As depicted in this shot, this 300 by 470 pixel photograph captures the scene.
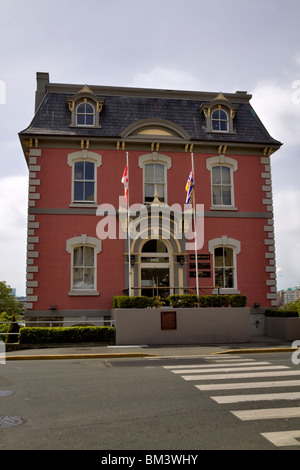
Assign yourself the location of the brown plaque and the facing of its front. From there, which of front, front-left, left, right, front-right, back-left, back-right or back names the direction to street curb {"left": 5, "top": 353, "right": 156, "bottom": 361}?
front-right

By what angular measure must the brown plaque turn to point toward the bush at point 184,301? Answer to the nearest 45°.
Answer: approximately 135° to its left

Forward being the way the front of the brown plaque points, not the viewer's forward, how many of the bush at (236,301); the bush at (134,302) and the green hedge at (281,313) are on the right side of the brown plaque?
1

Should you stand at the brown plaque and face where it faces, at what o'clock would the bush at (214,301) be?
The bush is roughly at 8 o'clock from the brown plaque.

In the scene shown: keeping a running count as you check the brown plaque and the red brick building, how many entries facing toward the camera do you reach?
2

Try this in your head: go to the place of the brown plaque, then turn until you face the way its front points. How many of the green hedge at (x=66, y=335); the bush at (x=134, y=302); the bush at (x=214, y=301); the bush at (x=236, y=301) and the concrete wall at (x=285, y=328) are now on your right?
2

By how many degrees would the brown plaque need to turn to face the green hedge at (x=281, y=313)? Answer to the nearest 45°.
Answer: approximately 135° to its left

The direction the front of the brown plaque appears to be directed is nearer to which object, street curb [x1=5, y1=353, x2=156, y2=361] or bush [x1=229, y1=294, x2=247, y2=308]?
the street curb

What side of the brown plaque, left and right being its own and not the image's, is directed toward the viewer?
front

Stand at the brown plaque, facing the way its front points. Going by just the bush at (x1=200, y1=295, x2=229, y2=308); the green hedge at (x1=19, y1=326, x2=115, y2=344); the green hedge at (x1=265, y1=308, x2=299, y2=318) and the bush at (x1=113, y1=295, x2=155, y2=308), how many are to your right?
2

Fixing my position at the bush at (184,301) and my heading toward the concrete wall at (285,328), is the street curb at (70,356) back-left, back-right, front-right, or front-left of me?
back-right

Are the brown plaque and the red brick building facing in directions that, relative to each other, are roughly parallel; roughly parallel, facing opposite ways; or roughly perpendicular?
roughly parallel

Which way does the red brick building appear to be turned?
toward the camera

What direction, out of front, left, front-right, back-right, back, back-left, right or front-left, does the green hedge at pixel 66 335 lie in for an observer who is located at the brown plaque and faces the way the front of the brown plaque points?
right
